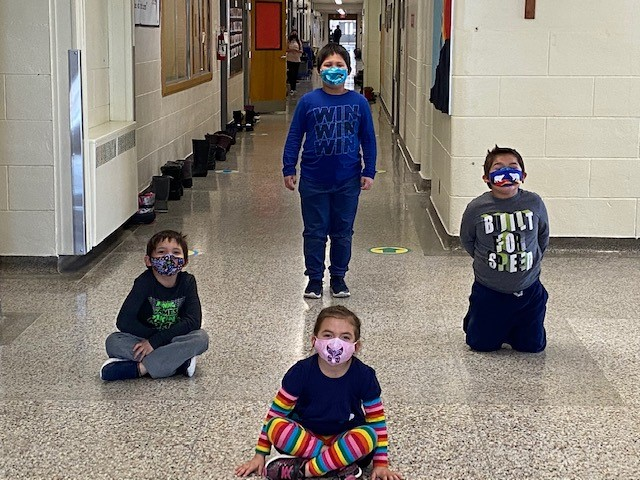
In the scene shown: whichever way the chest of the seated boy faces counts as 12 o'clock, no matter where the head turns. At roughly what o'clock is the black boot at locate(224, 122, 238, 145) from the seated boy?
The black boot is roughly at 6 o'clock from the seated boy.

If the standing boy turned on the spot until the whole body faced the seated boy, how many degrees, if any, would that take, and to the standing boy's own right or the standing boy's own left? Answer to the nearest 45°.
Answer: approximately 45° to the standing boy's own right

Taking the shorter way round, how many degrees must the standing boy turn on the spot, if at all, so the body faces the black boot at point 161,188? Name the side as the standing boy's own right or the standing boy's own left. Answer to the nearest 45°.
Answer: approximately 135° to the standing boy's own right

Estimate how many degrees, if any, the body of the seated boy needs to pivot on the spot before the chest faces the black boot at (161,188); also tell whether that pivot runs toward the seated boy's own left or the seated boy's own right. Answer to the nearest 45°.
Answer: approximately 180°

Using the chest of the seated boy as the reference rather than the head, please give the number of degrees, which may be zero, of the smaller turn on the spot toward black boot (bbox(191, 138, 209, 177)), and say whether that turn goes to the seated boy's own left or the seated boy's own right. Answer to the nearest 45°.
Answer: approximately 180°

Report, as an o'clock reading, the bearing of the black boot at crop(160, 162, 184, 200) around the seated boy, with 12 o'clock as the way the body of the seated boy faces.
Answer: The black boot is roughly at 6 o'clock from the seated boy.

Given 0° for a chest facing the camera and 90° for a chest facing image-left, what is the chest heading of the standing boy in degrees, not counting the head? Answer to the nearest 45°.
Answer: approximately 0°

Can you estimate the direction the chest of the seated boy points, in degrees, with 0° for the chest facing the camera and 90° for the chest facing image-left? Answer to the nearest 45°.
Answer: approximately 0°

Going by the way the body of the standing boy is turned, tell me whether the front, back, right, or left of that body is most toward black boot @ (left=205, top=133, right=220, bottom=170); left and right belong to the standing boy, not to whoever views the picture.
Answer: back

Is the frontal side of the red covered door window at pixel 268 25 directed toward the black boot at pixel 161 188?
yes

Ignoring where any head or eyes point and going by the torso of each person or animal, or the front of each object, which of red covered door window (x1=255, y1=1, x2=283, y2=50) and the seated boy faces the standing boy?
the red covered door window
